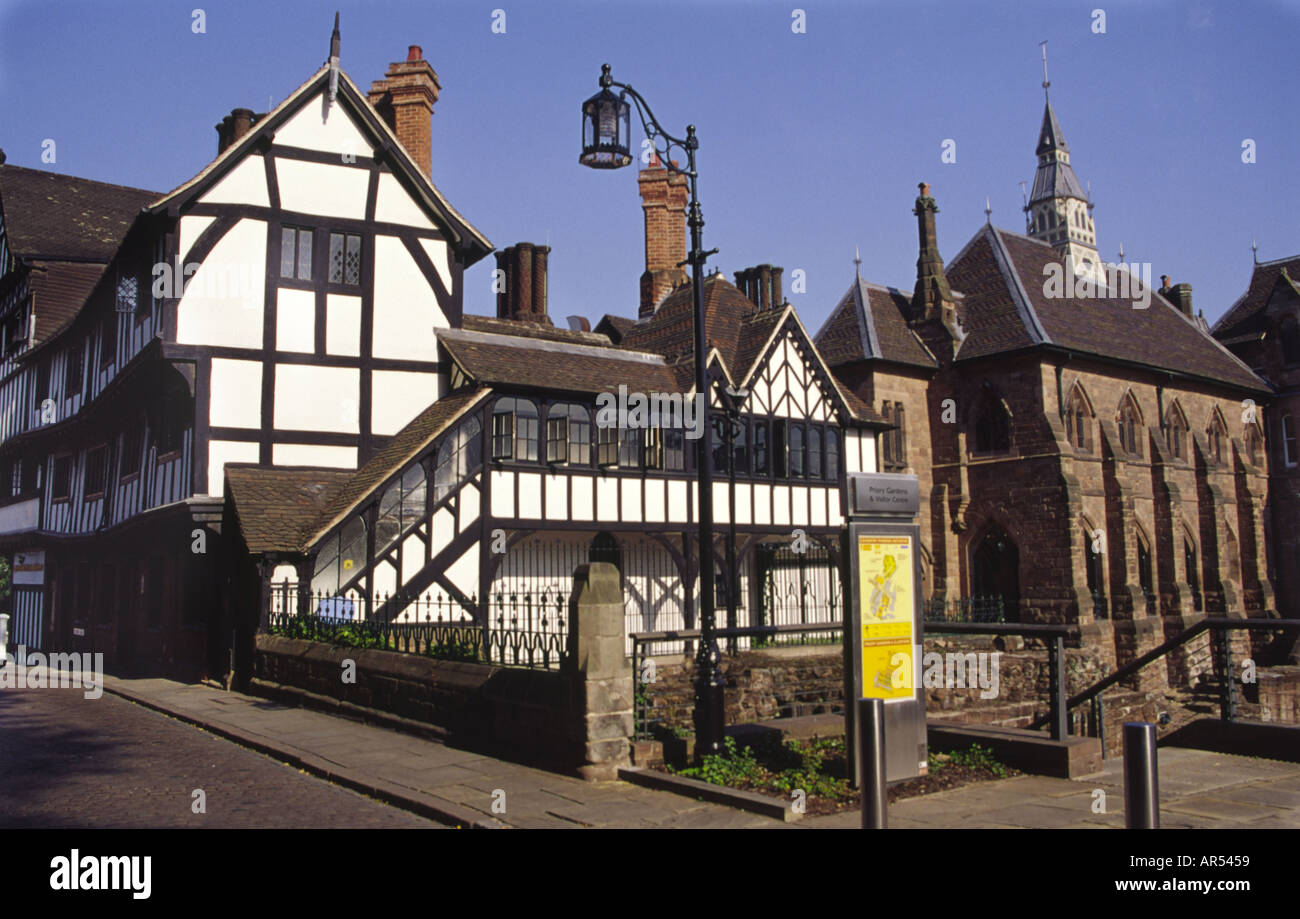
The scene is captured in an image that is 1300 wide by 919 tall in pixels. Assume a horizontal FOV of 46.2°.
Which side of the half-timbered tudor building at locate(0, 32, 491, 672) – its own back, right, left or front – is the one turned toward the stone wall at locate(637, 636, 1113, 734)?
left

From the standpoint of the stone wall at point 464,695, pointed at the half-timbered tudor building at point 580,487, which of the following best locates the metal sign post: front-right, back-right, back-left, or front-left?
back-right

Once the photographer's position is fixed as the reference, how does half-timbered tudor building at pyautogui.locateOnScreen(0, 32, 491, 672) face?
facing the viewer and to the left of the viewer

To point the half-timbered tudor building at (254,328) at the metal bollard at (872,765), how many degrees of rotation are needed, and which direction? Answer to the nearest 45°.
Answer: approximately 45° to its left

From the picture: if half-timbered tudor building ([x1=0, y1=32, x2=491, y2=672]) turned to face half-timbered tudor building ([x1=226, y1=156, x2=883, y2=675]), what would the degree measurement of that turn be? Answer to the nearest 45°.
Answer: approximately 135° to its left

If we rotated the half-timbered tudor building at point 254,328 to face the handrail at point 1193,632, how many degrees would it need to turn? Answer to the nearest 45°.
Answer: approximately 90° to its left

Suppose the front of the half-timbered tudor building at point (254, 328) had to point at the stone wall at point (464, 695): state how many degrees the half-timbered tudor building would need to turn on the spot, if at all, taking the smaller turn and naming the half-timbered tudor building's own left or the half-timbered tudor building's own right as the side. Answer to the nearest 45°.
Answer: approximately 45° to the half-timbered tudor building's own left

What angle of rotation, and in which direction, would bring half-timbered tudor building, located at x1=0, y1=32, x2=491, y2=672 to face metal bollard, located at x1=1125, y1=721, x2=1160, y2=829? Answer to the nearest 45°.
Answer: approximately 45° to its left

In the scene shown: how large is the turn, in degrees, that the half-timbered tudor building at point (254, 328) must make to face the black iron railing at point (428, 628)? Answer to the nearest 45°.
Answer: approximately 45° to its left

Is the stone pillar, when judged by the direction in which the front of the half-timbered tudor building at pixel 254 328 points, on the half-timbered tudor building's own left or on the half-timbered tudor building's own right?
on the half-timbered tudor building's own left
